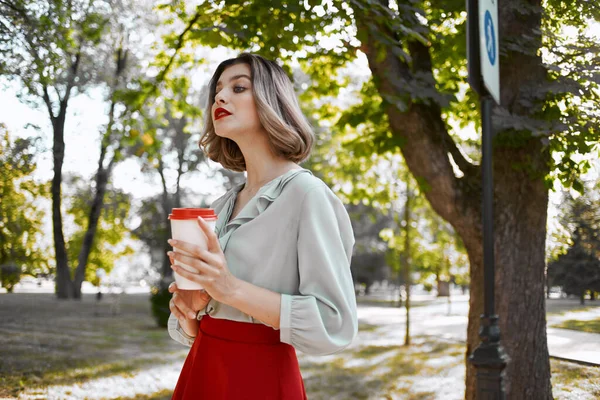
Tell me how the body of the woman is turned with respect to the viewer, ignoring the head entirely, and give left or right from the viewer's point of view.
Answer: facing the viewer and to the left of the viewer

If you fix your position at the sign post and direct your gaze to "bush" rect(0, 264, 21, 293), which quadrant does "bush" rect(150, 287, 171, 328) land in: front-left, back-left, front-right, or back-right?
front-right

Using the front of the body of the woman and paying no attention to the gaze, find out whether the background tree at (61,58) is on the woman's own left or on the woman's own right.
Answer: on the woman's own right

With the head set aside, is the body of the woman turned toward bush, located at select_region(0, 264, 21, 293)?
no

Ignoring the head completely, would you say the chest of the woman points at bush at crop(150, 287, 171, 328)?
no

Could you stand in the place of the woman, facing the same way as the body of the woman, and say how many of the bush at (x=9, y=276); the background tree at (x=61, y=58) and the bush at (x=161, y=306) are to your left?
0

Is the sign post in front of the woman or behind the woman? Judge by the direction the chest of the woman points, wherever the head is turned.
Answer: behind
